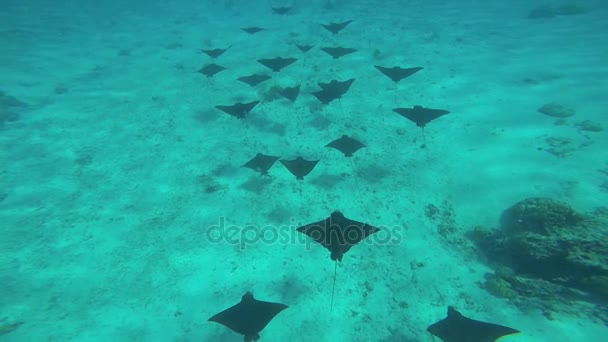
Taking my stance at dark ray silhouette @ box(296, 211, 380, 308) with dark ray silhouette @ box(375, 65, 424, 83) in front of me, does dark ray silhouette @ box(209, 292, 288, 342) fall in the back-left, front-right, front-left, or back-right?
back-left

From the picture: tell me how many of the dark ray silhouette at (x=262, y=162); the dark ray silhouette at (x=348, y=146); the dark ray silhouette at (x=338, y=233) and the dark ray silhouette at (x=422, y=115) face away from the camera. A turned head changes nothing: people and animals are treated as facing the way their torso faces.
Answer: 4

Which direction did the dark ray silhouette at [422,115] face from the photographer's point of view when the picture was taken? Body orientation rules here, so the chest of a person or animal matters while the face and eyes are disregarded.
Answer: facing away from the viewer

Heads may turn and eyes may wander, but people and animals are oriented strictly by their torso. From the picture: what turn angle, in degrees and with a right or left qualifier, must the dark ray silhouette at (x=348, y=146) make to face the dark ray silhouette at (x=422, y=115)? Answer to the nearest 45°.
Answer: approximately 45° to its right

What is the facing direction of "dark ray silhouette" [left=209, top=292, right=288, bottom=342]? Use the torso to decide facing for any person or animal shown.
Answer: away from the camera

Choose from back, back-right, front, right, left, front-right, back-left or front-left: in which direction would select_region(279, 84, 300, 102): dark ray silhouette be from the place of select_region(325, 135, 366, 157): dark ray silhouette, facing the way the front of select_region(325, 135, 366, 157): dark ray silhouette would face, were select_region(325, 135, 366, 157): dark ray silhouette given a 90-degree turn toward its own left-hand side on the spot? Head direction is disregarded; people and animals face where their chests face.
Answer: front-right

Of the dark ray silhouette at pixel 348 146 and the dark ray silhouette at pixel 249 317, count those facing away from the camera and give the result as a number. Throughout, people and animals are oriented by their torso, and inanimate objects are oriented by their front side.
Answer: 2

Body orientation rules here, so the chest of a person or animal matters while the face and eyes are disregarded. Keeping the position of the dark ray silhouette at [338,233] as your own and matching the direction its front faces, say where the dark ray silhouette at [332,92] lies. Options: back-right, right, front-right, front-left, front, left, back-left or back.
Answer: front

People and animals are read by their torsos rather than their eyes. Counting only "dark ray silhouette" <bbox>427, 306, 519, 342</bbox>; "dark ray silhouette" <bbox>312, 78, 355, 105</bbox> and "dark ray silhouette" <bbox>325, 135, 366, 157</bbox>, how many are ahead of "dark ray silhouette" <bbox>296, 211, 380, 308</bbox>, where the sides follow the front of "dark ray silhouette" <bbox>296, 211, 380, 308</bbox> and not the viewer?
2

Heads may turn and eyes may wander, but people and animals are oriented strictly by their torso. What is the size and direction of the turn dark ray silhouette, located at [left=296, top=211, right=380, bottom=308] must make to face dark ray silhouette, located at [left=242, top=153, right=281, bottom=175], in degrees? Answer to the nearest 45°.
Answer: approximately 45° to its left

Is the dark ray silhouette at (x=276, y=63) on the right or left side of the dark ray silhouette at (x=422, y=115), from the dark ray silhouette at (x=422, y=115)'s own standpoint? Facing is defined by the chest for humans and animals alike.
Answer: on its left

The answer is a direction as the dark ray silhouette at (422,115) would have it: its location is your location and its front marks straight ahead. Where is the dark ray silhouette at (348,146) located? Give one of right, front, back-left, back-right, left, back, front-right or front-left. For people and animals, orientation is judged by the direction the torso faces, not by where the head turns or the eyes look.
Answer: back-left

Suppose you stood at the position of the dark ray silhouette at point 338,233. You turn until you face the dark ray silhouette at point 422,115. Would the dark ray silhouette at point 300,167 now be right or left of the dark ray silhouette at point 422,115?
left

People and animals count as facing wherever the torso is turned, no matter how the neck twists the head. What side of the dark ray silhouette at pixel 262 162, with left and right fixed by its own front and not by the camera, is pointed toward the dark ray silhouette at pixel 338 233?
back

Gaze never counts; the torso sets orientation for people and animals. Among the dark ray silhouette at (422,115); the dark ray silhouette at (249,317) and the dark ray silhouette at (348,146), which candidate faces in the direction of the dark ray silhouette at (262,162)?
the dark ray silhouette at (249,317)

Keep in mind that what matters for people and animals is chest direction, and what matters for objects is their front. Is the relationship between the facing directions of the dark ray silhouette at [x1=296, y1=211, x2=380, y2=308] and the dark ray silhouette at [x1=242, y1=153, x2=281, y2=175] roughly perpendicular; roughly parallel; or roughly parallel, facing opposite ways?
roughly parallel

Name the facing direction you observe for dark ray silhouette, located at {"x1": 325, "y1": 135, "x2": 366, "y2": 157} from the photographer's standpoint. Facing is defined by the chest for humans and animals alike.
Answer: facing away from the viewer

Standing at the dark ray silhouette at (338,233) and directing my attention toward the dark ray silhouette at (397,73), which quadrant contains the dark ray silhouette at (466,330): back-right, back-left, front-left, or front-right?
back-right

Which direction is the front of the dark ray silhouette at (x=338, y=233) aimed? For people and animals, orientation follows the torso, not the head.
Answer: away from the camera

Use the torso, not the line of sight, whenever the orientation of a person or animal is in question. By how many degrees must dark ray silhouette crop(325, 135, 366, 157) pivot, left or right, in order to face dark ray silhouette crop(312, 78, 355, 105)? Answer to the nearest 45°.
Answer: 0° — it already faces it

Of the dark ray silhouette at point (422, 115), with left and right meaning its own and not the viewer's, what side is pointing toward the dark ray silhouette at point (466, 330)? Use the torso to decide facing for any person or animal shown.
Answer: back
